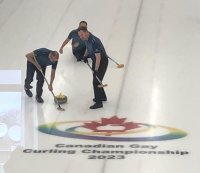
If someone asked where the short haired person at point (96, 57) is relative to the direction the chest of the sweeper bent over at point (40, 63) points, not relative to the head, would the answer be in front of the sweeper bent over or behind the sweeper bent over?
in front

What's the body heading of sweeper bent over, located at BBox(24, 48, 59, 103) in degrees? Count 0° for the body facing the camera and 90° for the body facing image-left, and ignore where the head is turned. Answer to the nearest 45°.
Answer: approximately 315°
